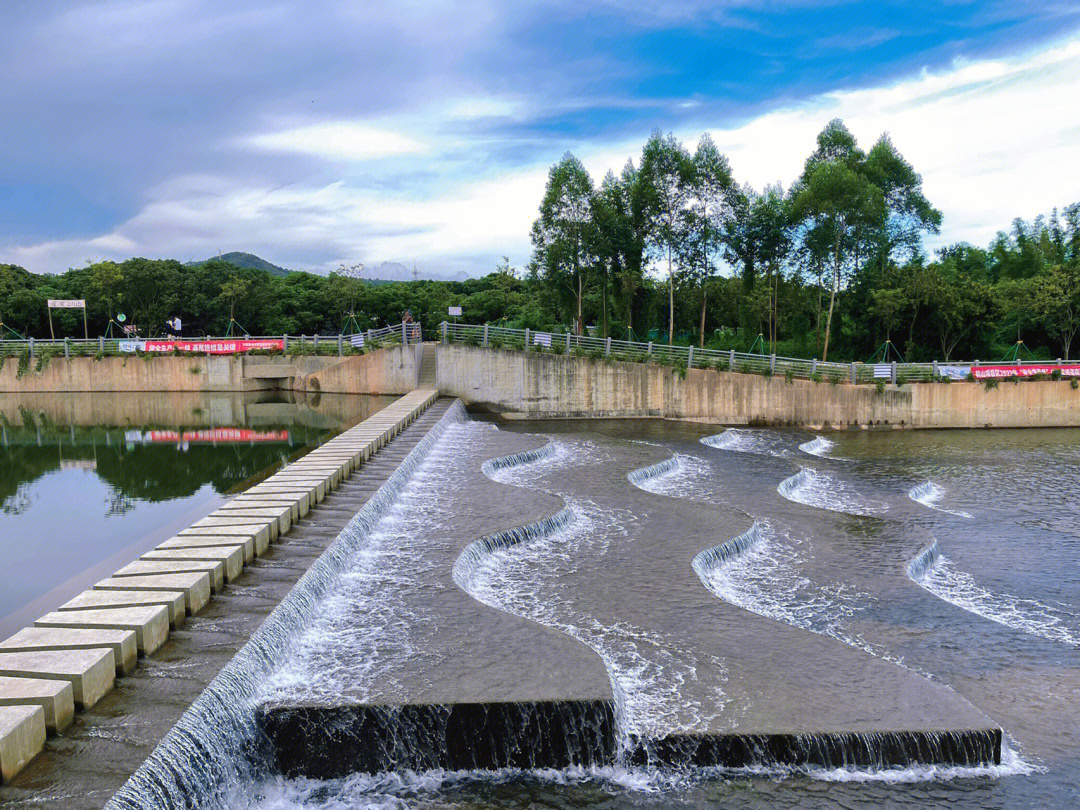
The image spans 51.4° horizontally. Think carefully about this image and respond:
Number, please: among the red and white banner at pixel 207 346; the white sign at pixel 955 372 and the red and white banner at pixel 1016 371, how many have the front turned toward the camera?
3

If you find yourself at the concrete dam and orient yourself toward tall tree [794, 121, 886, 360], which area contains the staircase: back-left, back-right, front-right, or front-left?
front-left

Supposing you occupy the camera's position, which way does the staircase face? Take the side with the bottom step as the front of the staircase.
facing the viewer

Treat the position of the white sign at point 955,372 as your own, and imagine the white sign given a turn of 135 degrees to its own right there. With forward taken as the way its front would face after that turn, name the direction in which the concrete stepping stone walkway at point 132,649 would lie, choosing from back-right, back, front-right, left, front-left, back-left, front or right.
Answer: back-left

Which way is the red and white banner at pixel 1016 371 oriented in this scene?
toward the camera

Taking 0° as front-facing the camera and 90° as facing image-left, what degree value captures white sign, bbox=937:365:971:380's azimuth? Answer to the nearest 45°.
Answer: approximately 0°

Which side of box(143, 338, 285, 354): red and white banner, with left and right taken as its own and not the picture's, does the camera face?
front

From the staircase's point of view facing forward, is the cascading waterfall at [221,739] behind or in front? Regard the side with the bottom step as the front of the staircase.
in front

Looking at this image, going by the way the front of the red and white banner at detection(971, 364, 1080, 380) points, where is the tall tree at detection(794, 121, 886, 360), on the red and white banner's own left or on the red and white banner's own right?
on the red and white banner's own right

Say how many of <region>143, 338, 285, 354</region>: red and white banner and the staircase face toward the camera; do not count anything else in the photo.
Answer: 2

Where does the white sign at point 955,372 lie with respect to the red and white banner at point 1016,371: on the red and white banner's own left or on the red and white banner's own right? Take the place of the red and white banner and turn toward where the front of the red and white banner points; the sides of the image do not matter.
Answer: on the red and white banner's own right

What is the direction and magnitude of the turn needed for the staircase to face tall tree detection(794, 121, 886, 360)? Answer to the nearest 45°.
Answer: approximately 90° to its left

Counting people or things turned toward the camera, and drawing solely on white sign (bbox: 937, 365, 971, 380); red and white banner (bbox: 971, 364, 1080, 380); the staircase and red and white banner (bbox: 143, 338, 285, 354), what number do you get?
4

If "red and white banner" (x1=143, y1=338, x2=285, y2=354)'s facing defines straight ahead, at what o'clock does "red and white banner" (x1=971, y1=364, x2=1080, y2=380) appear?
"red and white banner" (x1=971, y1=364, x2=1080, y2=380) is roughly at 10 o'clock from "red and white banner" (x1=143, y1=338, x2=285, y2=354).

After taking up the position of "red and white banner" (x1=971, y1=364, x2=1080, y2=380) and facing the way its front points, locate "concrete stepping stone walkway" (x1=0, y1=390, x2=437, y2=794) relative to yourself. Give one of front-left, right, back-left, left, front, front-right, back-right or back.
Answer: front

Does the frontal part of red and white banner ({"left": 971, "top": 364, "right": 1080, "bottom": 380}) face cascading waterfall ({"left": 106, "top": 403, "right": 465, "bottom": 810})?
yes
